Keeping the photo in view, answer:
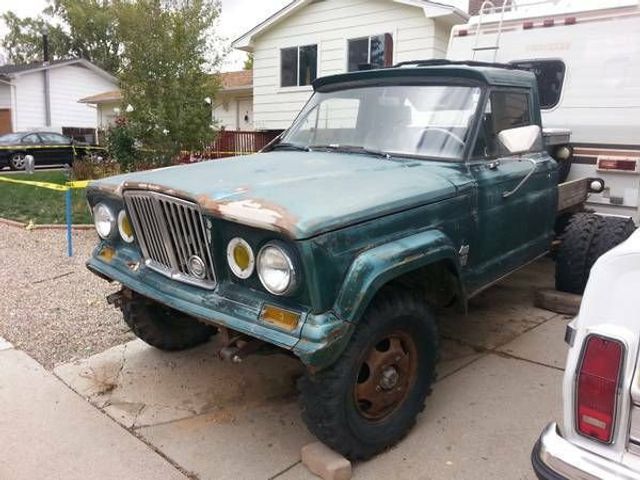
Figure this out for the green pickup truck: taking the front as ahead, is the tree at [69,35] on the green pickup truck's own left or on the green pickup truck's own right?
on the green pickup truck's own right

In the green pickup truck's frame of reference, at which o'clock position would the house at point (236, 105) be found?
The house is roughly at 4 o'clock from the green pickup truck.

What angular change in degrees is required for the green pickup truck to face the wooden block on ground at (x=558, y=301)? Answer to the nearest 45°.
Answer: approximately 180°

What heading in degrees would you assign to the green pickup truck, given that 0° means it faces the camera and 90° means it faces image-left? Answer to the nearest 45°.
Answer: approximately 45°

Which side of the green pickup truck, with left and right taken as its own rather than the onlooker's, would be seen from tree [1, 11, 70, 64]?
right
